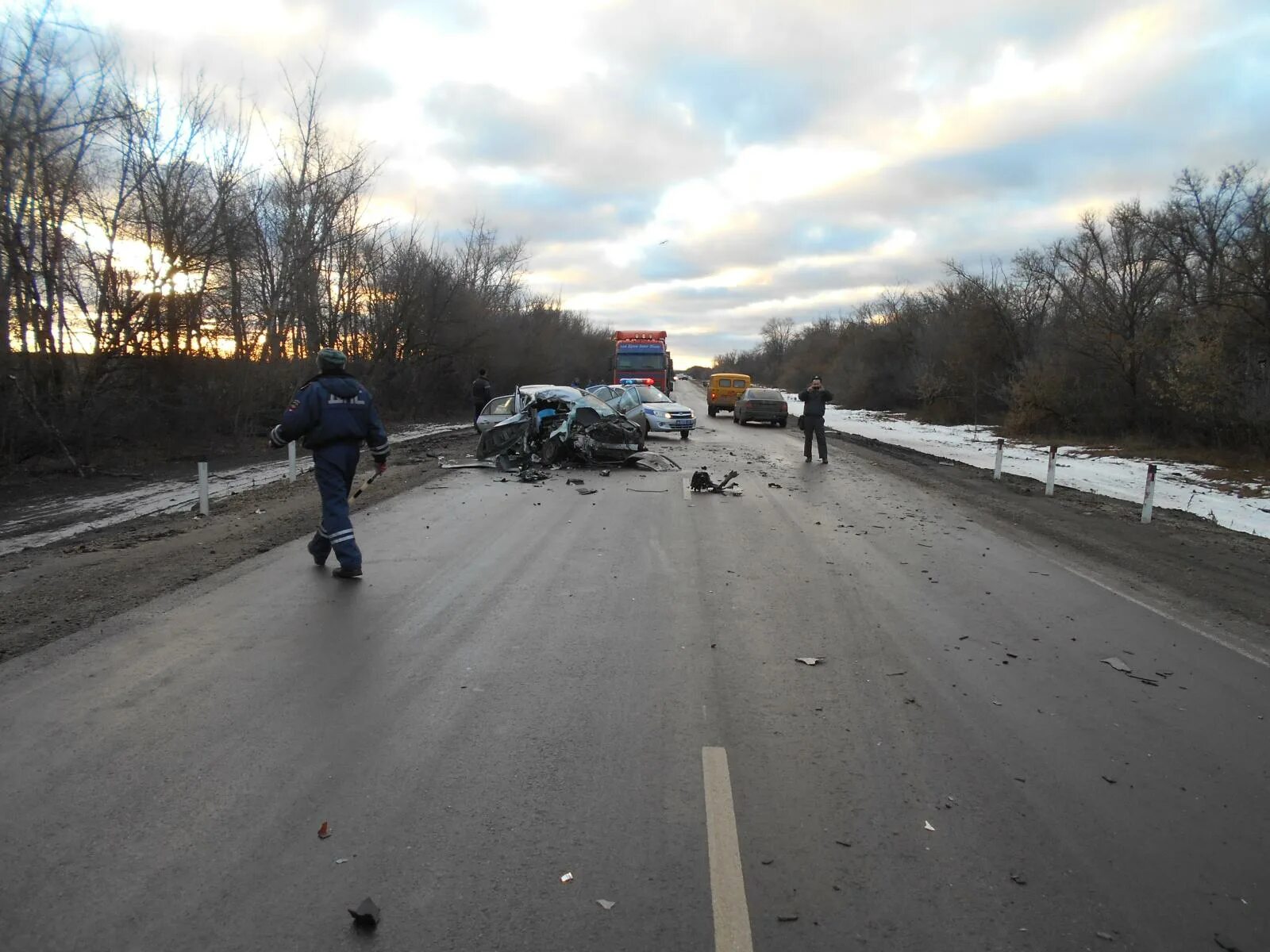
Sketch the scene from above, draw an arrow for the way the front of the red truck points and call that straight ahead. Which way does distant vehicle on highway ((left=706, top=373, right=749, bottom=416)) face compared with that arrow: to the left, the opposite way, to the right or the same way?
the opposite way

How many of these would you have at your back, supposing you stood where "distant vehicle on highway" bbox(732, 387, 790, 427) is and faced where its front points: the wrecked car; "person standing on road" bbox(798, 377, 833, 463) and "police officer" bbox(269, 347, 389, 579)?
3

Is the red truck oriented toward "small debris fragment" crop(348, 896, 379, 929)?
yes

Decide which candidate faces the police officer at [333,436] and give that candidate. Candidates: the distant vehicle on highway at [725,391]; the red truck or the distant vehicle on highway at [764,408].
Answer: the red truck

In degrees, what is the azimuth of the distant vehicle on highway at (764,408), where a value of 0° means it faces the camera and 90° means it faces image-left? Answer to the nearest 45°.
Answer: approximately 180°

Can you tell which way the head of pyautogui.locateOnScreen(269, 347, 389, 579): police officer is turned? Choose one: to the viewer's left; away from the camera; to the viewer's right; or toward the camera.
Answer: away from the camera

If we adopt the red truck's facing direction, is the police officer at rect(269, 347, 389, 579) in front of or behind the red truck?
in front

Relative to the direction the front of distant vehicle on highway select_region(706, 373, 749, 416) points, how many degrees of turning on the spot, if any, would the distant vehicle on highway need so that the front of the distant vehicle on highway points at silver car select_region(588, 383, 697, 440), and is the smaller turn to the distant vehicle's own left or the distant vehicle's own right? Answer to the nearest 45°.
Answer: approximately 180°

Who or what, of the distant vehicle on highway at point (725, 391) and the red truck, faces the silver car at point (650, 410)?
the red truck

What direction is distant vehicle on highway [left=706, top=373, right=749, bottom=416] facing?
away from the camera

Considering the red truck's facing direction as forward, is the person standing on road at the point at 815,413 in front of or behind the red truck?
in front

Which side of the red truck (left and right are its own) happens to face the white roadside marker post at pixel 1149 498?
front

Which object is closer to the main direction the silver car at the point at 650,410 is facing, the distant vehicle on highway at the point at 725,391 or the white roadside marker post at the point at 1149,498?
the white roadside marker post

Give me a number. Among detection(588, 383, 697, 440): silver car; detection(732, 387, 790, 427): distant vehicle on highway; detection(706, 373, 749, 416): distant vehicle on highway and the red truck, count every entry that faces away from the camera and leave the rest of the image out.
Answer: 2
